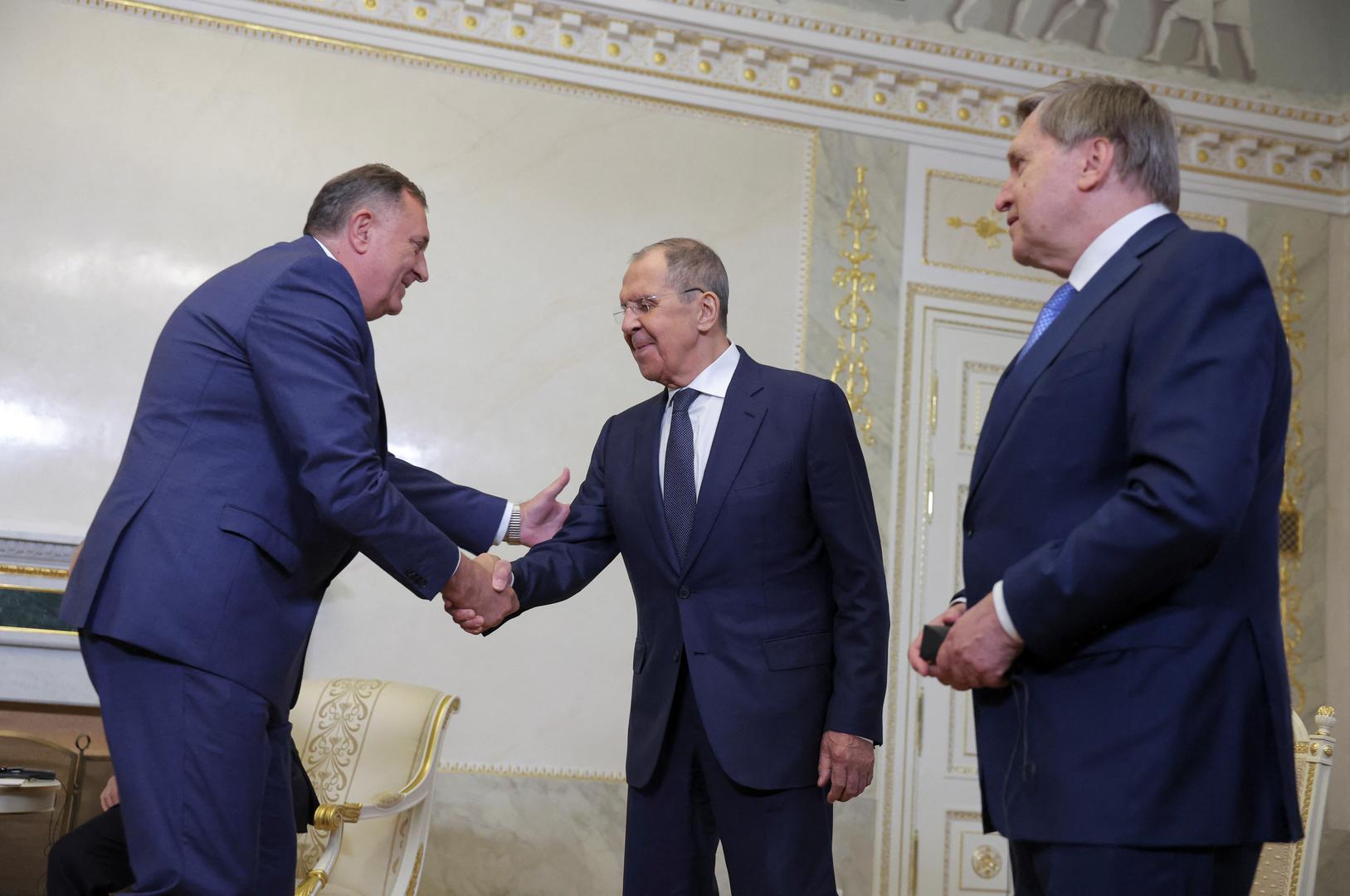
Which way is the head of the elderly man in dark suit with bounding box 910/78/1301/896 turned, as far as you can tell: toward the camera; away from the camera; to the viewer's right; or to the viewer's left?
to the viewer's left

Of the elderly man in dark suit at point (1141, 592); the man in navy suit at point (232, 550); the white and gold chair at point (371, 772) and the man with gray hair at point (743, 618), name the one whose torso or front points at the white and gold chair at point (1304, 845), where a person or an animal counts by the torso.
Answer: the man in navy suit

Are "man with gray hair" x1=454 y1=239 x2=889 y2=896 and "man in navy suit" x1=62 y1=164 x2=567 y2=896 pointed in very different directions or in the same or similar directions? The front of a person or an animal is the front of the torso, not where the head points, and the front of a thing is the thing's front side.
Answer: very different directions

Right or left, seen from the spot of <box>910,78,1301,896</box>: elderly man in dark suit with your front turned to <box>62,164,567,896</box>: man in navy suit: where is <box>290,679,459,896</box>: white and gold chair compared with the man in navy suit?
right

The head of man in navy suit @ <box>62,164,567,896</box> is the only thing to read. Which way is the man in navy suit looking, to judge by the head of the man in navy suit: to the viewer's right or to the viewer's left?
to the viewer's right

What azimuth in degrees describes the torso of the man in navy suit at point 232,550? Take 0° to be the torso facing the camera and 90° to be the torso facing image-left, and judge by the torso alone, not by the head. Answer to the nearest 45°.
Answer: approximately 270°

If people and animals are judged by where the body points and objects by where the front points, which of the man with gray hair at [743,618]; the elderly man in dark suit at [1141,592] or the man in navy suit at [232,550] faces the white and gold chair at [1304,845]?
the man in navy suit

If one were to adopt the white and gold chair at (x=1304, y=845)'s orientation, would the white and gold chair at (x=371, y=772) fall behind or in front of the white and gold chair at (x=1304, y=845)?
in front

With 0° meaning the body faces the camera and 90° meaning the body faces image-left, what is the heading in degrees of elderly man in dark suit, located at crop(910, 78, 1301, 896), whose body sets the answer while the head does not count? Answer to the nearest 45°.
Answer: approximately 90°
